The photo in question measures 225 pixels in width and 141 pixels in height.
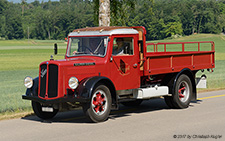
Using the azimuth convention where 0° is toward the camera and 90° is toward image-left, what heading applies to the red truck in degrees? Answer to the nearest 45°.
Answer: approximately 45°

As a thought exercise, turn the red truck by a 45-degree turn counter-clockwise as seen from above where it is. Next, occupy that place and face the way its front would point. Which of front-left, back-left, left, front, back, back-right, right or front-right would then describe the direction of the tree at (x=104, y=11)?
back
